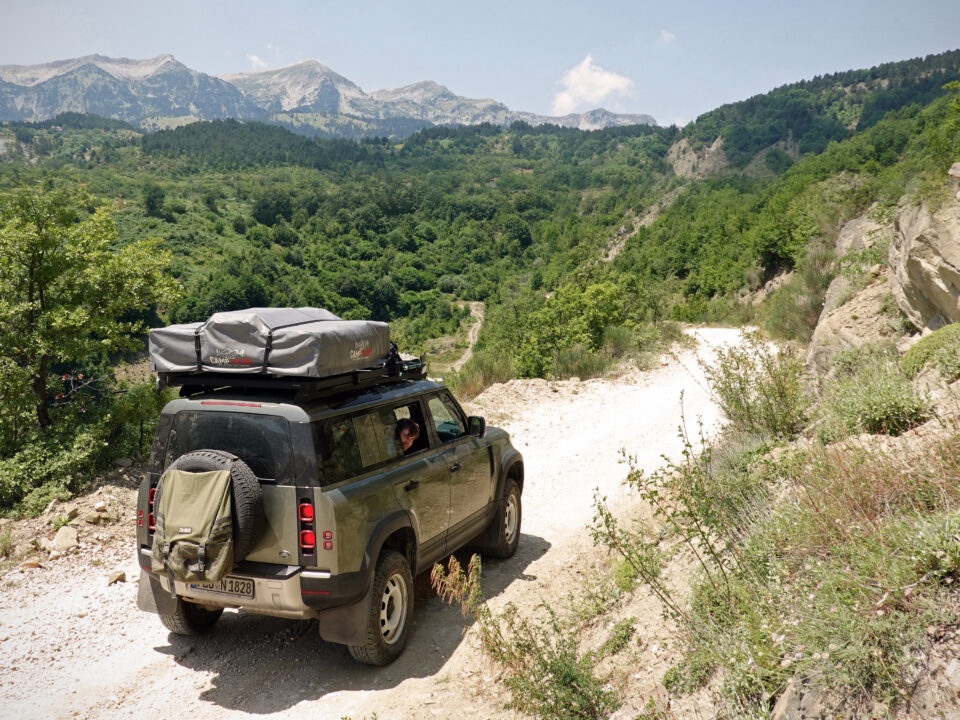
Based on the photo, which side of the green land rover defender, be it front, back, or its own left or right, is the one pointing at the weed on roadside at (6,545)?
left

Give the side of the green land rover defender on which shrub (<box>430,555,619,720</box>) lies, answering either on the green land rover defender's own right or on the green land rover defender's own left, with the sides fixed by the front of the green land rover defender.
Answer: on the green land rover defender's own right

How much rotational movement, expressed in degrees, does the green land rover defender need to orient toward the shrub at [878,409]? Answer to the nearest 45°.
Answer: approximately 45° to its right

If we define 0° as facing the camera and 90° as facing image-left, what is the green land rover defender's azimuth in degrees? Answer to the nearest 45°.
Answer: approximately 225°

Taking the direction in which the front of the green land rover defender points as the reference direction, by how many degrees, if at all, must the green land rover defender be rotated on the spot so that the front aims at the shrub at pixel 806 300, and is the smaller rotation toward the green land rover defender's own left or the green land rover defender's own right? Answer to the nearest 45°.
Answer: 0° — it already faces it

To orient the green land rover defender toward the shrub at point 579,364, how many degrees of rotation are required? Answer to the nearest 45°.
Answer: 0° — it already faces it

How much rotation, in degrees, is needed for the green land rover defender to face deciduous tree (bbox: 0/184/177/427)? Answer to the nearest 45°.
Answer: approximately 90° to its left
